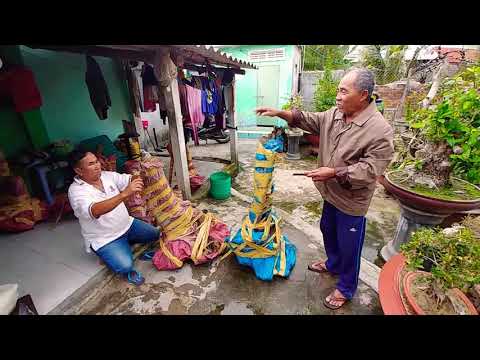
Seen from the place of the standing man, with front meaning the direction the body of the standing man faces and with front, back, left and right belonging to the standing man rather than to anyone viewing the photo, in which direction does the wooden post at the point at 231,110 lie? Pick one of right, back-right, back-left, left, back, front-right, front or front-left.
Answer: right

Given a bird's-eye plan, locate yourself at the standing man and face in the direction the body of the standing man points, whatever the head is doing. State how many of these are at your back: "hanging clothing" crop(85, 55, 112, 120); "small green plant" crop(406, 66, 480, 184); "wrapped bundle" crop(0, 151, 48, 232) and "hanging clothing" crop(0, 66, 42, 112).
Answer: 1

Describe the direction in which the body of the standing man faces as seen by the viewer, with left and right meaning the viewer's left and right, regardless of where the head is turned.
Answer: facing the viewer and to the left of the viewer

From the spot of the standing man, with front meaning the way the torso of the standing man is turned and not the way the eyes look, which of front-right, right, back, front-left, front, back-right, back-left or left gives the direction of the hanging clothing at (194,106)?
right

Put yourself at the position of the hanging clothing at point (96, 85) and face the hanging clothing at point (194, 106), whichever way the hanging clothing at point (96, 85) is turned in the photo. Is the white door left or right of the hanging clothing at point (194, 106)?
left

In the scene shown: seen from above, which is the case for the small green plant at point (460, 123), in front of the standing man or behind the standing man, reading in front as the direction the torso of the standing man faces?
behind

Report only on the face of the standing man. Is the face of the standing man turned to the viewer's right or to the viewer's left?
to the viewer's left

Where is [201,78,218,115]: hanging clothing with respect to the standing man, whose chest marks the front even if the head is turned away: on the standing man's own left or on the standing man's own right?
on the standing man's own right

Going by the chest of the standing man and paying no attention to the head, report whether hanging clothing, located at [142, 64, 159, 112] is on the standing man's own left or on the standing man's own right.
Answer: on the standing man's own right

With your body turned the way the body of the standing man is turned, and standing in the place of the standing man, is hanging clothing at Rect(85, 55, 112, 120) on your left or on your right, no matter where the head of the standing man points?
on your right

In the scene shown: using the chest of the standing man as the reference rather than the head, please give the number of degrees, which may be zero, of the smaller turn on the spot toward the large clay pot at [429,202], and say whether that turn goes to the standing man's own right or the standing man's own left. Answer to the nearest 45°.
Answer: approximately 180°

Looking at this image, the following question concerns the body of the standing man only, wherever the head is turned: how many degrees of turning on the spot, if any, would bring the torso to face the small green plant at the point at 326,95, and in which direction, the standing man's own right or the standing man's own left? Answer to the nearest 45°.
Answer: approximately 135° to the standing man's own right
